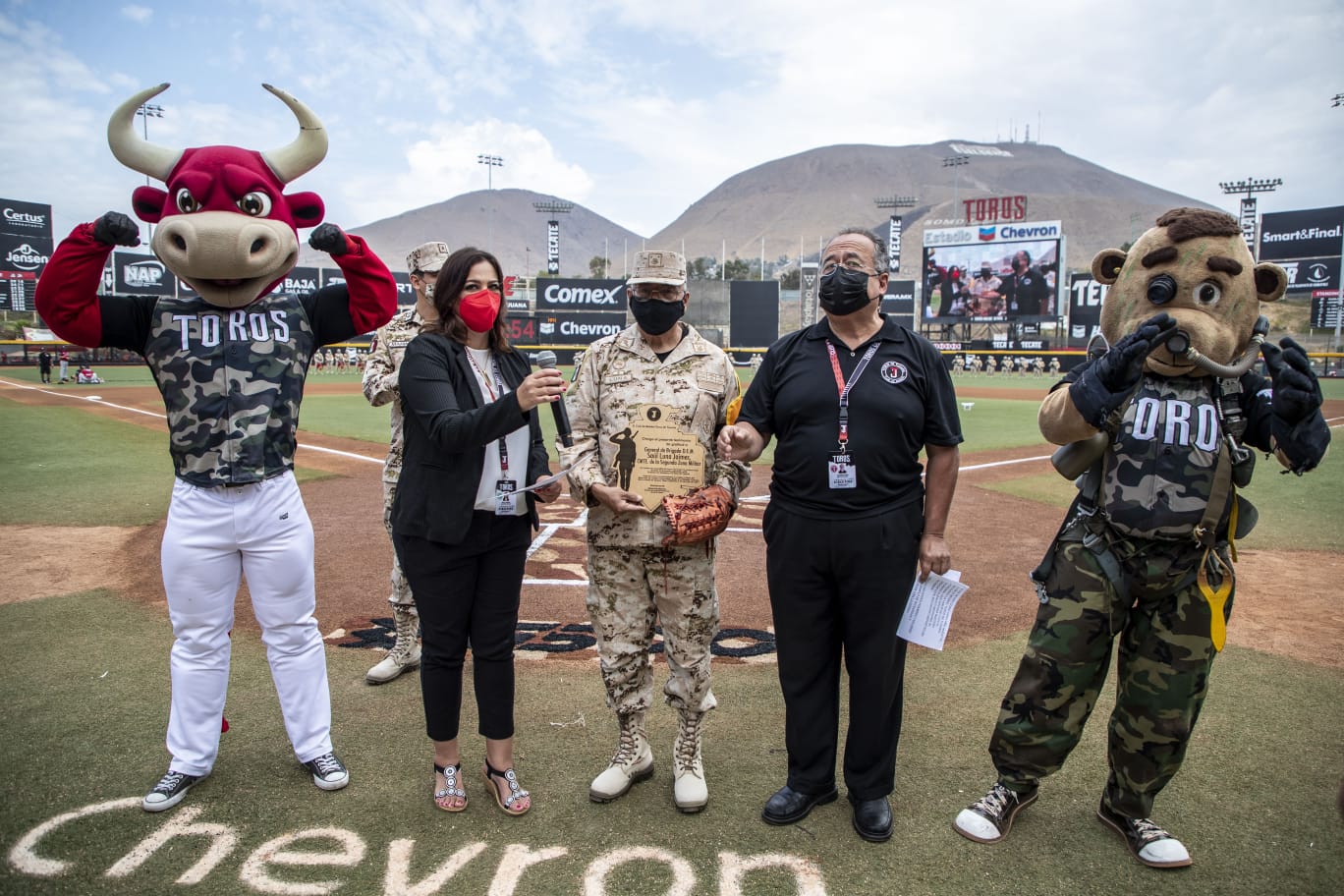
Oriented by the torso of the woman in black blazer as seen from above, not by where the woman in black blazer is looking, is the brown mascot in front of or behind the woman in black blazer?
in front

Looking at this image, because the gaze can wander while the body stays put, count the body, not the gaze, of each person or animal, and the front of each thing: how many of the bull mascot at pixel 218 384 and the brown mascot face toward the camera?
2

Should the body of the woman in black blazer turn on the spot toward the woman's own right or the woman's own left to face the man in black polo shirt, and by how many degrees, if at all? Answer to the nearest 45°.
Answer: approximately 45° to the woman's own left

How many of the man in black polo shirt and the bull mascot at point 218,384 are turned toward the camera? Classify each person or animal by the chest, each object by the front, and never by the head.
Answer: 2

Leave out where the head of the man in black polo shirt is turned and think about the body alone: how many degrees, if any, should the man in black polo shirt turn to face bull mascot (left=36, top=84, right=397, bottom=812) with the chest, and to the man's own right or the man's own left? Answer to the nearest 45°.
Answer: approximately 90° to the man's own right

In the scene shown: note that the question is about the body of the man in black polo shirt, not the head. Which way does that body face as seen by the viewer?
toward the camera

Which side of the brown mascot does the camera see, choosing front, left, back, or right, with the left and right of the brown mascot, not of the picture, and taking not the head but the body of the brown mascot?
front

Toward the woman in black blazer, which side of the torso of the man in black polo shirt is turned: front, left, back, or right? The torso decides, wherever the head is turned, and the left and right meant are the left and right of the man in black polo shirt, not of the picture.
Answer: right

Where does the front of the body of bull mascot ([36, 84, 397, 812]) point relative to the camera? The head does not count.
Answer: toward the camera

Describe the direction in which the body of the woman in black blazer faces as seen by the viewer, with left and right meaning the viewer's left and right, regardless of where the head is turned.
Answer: facing the viewer and to the right of the viewer

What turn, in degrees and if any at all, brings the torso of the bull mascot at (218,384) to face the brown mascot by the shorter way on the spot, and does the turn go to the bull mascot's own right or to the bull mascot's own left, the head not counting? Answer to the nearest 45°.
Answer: approximately 45° to the bull mascot's own left
